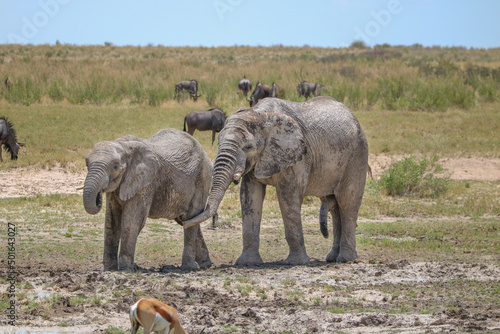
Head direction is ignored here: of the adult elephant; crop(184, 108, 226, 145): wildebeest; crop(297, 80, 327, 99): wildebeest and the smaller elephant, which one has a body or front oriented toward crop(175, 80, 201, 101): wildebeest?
crop(297, 80, 327, 99): wildebeest

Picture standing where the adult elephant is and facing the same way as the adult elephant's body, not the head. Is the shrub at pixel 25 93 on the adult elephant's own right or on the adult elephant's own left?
on the adult elephant's own right

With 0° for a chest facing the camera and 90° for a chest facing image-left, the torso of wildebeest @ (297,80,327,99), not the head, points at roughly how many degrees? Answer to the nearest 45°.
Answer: approximately 90°

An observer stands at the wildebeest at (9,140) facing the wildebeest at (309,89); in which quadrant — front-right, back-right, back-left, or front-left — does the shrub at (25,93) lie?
front-left

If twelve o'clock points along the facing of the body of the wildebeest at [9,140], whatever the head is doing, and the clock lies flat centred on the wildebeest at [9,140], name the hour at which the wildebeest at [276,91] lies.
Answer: the wildebeest at [276,91] is roughly at 11 o'clock from the wildebeest at [9,140].

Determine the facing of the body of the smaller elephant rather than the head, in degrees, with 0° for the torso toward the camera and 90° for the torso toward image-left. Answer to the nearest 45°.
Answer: approximately 45°

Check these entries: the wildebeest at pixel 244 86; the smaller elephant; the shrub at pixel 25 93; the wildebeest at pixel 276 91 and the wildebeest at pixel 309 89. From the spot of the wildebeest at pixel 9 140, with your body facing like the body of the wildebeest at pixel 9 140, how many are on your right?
1

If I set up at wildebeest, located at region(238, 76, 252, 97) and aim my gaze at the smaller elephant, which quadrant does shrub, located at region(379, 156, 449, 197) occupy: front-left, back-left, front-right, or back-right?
front-left

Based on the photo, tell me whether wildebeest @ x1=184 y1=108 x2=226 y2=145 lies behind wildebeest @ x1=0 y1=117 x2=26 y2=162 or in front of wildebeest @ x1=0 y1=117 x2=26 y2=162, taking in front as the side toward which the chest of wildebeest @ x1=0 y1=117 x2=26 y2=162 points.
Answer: in front

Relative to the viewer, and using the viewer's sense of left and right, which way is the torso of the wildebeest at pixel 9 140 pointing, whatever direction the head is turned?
facing to the right of the viewer

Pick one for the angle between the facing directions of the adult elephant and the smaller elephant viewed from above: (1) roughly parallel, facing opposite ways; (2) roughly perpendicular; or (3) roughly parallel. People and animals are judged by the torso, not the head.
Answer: roughly parallel

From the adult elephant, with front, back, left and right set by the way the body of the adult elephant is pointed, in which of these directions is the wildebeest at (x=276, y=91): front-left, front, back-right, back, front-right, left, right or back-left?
back-right

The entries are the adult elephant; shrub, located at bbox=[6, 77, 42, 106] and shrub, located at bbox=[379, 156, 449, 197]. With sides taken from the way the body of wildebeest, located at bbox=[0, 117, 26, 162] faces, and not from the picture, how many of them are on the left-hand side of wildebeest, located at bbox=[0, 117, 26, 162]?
1

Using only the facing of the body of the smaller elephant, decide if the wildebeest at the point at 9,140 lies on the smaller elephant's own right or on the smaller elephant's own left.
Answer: on the smaller elephant's own right
